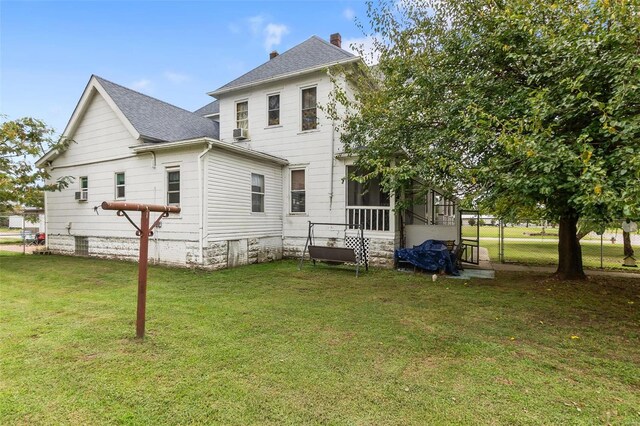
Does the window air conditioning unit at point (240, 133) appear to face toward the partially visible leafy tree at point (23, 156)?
no

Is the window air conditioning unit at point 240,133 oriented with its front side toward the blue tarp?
no

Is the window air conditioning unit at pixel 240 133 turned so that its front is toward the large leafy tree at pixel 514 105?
no
